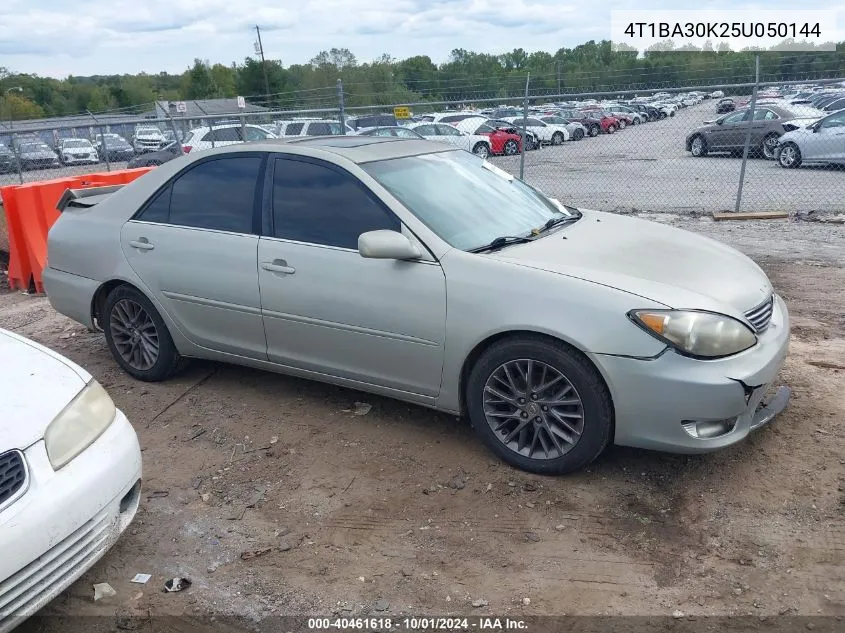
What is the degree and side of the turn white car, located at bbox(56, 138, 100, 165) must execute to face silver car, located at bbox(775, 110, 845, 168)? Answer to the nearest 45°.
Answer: approximately 45° to its left

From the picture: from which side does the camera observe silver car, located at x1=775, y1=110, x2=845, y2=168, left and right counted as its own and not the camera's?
left

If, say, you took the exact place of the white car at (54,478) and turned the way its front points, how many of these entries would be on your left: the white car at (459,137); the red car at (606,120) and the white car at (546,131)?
3

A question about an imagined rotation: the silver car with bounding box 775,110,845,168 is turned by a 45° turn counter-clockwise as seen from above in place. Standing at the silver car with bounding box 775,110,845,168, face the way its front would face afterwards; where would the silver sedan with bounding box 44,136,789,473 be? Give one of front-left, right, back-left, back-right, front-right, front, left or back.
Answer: front-left

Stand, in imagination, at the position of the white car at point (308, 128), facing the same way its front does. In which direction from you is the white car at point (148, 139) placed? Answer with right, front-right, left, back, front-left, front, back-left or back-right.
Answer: back-left

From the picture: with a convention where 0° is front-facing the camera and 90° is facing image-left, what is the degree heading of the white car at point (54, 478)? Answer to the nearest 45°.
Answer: approximately 315°
